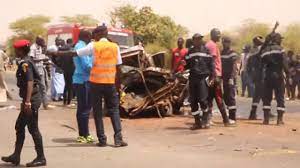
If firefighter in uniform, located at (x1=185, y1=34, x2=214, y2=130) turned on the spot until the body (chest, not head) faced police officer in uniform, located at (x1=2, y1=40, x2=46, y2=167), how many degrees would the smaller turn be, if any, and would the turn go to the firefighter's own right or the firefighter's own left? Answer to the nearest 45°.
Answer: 0° — they already face them

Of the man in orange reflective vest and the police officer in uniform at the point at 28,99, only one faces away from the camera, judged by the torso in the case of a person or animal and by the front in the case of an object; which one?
the man in orange reflective vest

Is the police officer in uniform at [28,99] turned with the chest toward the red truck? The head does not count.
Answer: no

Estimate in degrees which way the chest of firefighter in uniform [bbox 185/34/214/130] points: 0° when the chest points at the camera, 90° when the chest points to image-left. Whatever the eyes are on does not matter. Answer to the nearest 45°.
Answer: approximately 45°

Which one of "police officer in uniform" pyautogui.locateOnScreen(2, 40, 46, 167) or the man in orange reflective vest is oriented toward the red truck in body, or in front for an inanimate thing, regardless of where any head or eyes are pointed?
the man in orange reflective vest

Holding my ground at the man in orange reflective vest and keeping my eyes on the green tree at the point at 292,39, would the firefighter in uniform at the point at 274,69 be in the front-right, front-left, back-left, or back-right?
front-right

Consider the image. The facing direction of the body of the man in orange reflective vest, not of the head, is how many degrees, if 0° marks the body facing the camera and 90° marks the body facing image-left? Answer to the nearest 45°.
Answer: approximately 180°

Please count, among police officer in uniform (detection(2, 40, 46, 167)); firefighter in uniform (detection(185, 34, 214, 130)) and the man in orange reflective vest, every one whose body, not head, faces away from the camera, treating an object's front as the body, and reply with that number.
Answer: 1

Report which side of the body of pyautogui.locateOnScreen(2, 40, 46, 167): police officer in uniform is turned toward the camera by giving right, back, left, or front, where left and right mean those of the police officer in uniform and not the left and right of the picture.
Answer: left

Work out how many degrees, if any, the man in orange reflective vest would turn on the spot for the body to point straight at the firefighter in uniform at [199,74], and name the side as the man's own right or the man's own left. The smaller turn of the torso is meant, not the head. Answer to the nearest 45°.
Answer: approximately 45° to the man's own right

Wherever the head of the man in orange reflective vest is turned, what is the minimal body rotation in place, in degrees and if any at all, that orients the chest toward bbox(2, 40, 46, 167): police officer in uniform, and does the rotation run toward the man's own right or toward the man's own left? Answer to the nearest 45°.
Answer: approximately 135° to the man's own left

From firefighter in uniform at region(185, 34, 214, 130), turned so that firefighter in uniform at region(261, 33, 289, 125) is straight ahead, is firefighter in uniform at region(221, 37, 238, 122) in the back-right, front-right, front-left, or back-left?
front-left

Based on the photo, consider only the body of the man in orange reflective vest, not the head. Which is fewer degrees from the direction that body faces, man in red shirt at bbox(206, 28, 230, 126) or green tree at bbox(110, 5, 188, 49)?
the green tree

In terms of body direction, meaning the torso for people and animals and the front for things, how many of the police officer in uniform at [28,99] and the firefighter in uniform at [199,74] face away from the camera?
0

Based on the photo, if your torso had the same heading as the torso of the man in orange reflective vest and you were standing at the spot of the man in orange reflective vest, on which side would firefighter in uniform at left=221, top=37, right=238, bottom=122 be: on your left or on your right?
on your right
